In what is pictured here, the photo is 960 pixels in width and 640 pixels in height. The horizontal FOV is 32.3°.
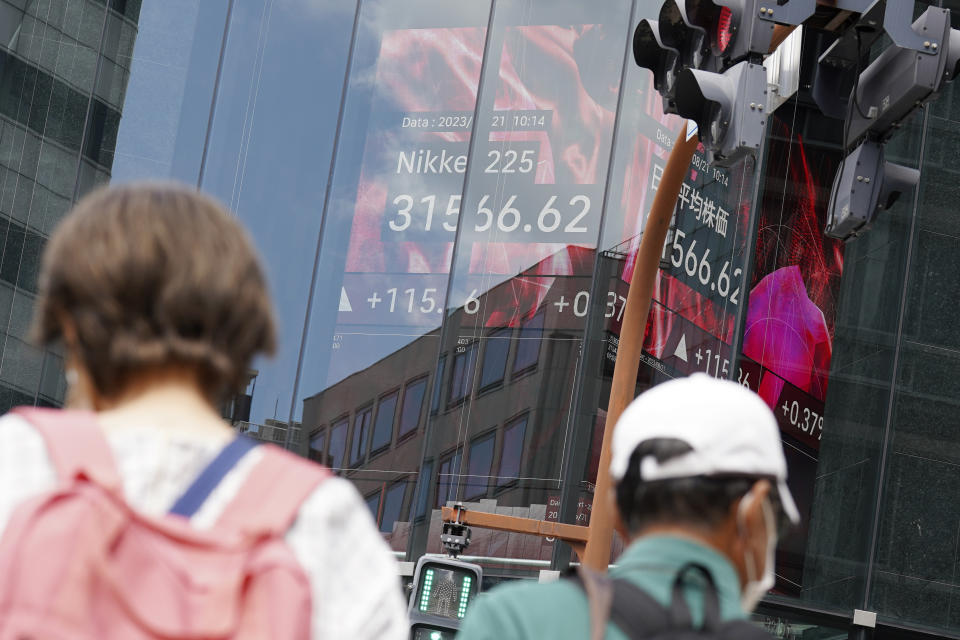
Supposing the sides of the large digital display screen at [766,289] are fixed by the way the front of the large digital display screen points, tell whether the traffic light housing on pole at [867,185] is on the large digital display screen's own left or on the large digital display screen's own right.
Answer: on the large digital display screen's own left

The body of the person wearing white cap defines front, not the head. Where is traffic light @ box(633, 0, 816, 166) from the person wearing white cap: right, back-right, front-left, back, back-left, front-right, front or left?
front-left

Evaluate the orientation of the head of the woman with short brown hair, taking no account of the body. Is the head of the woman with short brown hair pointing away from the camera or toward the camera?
away from the camera

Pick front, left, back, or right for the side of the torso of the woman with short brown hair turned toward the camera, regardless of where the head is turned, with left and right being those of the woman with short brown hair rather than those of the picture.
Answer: back

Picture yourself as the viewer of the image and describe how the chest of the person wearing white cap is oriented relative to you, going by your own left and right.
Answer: facing away from the viewer and to the right of the viewer

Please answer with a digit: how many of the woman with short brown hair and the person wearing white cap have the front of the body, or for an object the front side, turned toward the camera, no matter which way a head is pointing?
0

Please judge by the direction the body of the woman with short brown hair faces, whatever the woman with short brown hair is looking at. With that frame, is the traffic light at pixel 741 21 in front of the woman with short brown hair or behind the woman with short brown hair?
in front

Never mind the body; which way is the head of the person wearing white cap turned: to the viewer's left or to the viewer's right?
to the viewer's right

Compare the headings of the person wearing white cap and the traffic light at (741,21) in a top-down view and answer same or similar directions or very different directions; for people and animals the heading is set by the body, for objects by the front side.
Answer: very different directions

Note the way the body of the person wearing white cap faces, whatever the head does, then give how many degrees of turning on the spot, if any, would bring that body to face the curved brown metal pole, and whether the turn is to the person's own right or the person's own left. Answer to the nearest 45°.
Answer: approximately 45° to the person's own left

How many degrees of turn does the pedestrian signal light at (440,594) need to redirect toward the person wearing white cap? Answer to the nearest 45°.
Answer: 0° — it already faces them

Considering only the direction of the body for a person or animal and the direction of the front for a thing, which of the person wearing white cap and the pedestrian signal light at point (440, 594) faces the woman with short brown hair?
the pedestrian signal light

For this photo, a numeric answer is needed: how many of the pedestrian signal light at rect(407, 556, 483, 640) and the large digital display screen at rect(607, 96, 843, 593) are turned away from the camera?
0

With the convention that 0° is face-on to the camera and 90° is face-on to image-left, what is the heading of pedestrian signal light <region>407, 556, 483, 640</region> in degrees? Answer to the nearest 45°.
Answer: approximately 0°
